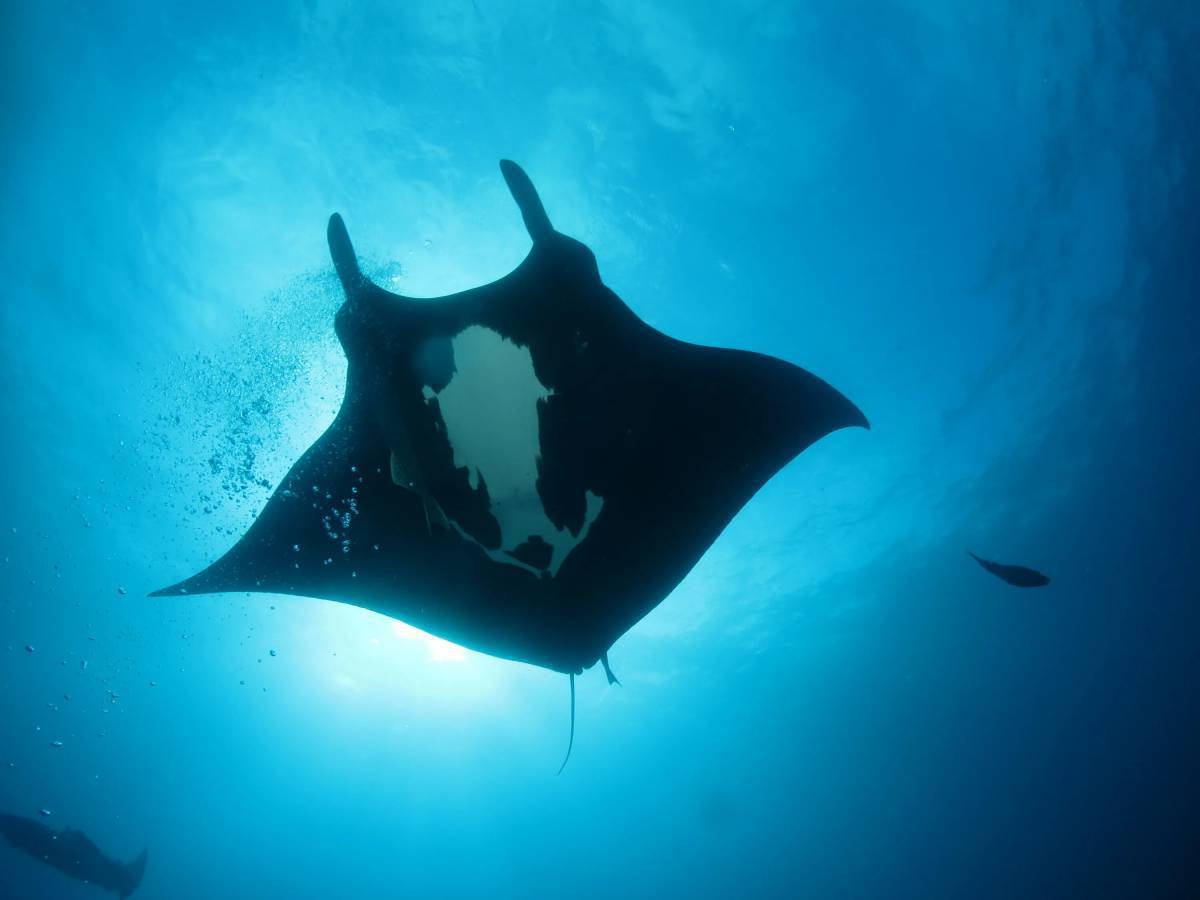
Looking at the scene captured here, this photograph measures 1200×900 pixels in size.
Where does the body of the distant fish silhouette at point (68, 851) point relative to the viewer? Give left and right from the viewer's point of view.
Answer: facing to the left of the viewer

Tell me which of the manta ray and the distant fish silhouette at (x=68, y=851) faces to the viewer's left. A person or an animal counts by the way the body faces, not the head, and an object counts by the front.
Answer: the distant fish silhouette

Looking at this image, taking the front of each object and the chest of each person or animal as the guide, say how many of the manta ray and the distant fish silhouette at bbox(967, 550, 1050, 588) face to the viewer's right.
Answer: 1

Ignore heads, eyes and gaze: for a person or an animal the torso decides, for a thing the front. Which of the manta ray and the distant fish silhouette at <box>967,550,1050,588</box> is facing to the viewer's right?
the distant fish silhouette

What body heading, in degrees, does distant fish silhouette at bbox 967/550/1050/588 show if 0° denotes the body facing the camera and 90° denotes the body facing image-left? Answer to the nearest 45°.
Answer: approximately 270°

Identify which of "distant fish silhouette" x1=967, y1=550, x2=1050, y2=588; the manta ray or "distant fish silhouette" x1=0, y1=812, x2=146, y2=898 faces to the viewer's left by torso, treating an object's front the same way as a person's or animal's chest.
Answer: "distant fish silhouette" x1=0, y1=812, x2=146, y2=898
